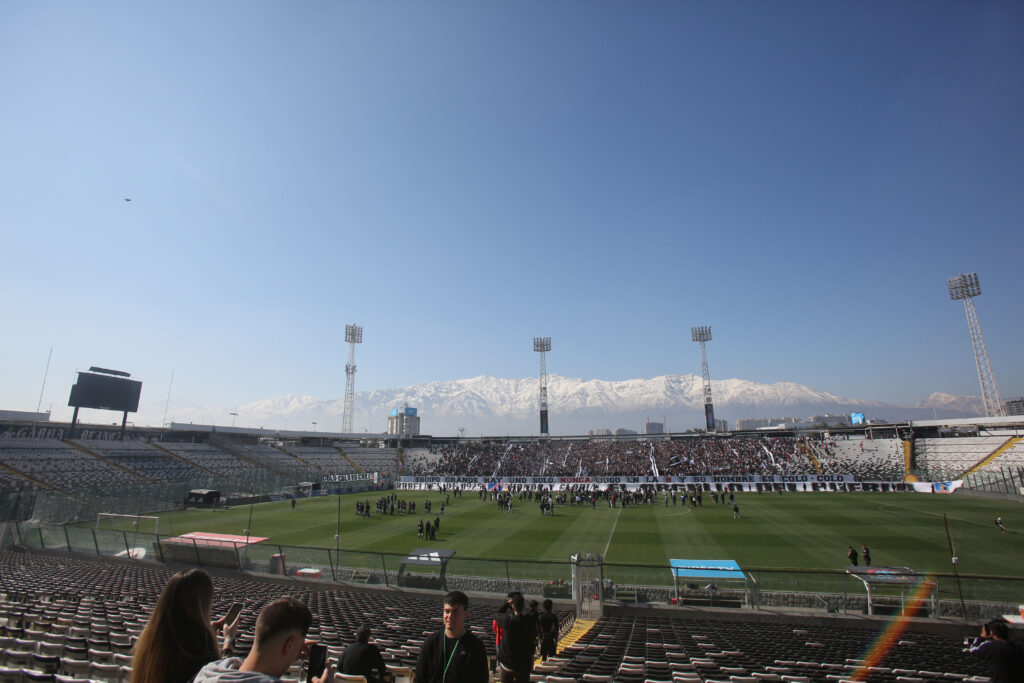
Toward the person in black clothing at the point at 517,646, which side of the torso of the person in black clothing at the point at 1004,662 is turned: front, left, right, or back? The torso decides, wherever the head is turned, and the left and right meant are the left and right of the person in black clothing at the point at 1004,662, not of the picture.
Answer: left

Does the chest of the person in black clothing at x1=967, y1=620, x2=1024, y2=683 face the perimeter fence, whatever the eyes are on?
yes

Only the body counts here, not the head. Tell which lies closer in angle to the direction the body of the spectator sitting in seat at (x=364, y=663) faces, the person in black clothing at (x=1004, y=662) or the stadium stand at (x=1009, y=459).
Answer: the stadium stand

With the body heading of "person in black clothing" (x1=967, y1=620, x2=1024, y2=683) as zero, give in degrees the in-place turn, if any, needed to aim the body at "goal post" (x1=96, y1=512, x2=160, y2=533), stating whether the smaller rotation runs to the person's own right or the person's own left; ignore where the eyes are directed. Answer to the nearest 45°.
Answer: approximately 45° to the person's own left

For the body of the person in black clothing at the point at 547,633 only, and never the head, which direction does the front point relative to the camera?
away from the camera

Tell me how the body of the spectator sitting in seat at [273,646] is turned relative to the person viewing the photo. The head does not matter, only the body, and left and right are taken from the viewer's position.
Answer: facing away from the viewer and to the right of the viewer

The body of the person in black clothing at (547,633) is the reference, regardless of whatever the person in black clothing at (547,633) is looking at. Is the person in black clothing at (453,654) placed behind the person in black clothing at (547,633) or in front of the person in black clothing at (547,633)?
behind

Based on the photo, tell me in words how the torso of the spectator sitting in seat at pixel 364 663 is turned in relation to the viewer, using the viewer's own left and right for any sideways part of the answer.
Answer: facing away from the viewer

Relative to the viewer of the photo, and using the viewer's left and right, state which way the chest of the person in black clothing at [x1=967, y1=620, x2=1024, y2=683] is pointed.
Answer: facing away from the viewer and to the left of the viewer

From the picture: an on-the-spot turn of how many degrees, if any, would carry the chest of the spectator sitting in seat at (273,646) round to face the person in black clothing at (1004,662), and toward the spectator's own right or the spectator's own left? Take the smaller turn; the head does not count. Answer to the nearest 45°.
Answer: approximately 45° to the spectator's own right
